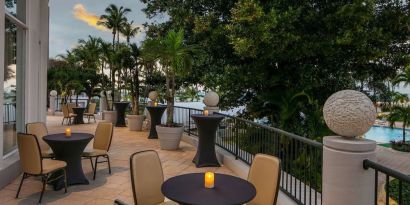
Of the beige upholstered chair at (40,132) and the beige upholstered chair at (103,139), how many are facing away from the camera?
0

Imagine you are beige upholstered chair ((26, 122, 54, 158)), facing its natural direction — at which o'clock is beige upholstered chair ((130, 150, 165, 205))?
beige upholstered chair ((130, 150, 165, 205)) is roughly at 1 o'clock from beige upholstered chair ((26, 122, 54, 158)).

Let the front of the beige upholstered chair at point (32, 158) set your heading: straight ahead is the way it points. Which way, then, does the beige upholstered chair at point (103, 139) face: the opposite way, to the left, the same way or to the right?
the opposite way

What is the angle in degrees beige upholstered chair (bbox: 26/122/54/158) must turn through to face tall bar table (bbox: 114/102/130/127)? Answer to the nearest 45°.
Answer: approximately 90° to its left

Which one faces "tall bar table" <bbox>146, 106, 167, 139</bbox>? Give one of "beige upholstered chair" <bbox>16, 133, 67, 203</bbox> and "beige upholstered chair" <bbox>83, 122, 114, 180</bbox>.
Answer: "beige upholstered chair" <bbox>16, 133, 67, 203</bbox>

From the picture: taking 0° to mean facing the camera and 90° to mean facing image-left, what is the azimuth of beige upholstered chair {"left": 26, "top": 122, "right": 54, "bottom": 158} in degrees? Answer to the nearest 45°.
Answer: approximately 315°

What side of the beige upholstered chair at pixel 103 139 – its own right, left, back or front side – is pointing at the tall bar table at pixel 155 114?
back

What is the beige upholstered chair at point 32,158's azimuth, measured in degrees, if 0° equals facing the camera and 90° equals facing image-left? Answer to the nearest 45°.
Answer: approximately 225°

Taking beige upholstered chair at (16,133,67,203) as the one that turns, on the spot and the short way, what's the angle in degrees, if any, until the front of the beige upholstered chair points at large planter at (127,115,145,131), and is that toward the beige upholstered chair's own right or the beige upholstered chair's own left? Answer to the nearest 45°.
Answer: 0° — it already faces it

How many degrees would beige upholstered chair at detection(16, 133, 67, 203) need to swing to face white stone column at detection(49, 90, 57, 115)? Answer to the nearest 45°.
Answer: approximately 45° to its left

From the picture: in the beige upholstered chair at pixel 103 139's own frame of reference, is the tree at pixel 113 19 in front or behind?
behind
